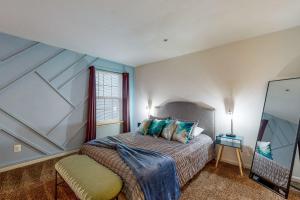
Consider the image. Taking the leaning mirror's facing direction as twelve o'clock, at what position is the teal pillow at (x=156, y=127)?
The teal pillow is roughly at 1 o'clock from the leaning mirror.

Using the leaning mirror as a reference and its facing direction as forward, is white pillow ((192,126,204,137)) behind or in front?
in front

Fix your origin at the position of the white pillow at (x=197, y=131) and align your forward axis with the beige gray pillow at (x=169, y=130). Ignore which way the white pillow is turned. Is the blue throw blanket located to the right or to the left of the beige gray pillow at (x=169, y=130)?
left

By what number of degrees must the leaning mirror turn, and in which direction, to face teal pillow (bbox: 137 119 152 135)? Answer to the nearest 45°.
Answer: approximately 45° to its right

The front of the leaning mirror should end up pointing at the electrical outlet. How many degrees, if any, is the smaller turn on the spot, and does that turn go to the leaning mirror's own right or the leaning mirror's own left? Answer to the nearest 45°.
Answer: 0° — it already faces it

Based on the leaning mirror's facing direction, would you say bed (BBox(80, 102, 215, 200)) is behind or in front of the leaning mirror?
in front

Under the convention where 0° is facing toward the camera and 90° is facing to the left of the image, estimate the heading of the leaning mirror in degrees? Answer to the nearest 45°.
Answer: approximately 45°

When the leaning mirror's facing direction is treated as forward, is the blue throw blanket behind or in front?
in front

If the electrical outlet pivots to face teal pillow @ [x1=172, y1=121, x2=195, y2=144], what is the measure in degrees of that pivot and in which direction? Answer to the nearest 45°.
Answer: approximately 45° to its left
